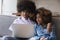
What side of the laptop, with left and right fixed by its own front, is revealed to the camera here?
back

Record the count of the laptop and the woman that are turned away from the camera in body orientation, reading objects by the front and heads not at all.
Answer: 1

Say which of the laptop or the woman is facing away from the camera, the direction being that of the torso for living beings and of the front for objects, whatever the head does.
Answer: the laptop

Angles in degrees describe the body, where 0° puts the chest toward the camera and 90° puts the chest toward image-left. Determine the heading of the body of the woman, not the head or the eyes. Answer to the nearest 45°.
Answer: approximately 45°
